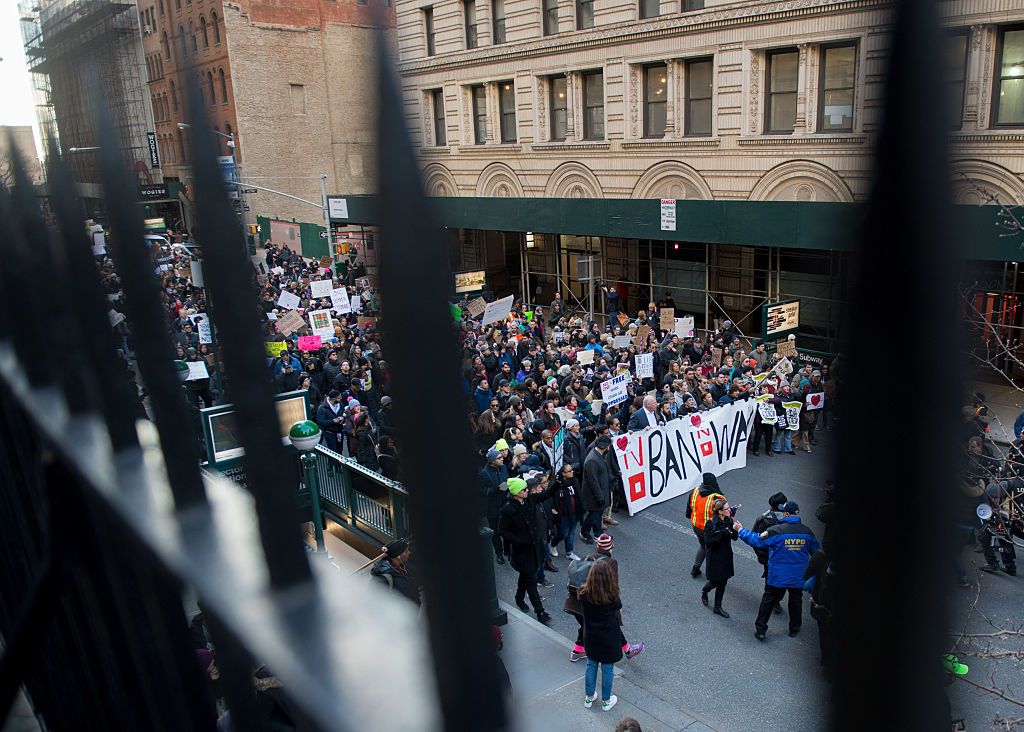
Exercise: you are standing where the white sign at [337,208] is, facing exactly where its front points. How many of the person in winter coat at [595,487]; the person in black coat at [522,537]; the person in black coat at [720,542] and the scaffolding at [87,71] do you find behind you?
1

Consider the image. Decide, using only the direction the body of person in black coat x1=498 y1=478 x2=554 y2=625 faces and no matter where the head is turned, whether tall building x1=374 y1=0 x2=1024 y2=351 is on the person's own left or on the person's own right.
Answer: on the person's own left

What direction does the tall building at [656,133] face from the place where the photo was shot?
facing the viewer and to the left of the viewer

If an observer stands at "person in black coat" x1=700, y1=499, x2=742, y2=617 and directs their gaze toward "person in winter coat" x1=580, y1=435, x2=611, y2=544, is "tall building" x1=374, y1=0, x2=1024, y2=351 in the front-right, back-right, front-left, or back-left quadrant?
front-right

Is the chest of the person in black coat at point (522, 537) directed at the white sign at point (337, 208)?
no

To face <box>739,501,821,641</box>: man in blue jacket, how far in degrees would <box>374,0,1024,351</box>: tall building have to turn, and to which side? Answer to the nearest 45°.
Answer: approximately 45° to its left

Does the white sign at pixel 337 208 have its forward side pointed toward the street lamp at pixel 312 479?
yes

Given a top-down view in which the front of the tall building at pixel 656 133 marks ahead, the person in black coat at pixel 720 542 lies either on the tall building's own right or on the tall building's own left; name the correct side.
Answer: on the tall building's own left

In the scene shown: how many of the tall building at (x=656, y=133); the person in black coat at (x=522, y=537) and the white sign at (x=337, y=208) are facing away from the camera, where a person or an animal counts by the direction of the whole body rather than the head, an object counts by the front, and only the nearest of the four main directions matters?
0

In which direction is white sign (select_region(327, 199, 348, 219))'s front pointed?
toward the camera

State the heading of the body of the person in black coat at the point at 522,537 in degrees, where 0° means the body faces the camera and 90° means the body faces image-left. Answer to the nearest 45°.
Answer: approximately 315°

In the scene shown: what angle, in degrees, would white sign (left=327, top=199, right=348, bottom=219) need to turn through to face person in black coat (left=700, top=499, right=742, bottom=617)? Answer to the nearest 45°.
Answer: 0° — it already faces them
